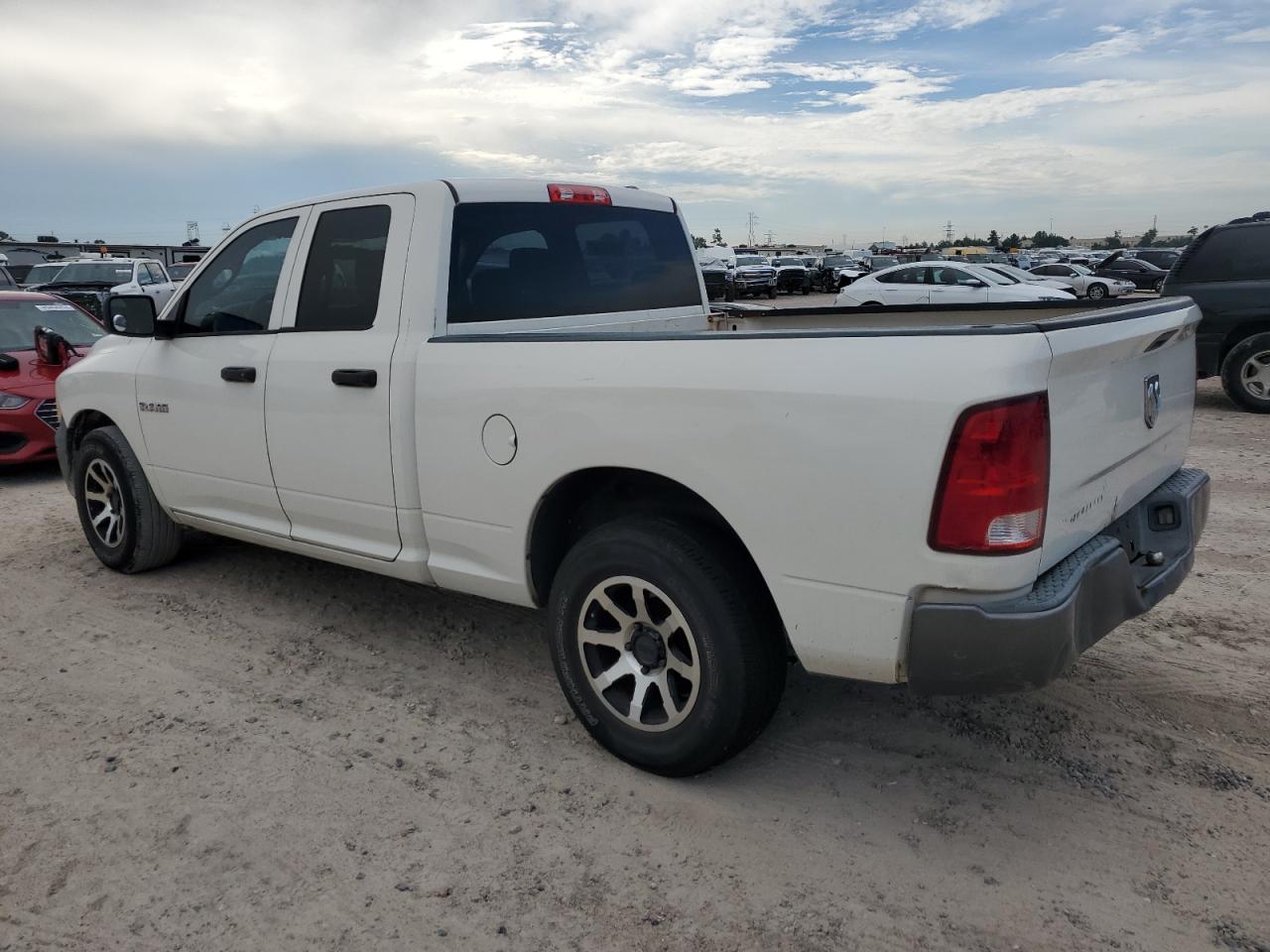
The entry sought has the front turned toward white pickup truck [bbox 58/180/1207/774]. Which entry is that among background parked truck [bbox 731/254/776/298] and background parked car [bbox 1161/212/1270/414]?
background parked truck [bbox 731/254/776/298]

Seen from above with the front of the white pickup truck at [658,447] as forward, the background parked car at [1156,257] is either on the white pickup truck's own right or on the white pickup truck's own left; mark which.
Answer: on the white pickup truck's own right

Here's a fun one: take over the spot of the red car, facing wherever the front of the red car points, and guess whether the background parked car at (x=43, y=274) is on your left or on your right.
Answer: on your left

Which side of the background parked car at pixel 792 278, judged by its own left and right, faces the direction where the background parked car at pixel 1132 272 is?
left

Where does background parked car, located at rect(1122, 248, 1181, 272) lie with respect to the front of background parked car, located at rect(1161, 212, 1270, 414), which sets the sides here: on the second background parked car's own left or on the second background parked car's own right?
on the second background parked car's own left

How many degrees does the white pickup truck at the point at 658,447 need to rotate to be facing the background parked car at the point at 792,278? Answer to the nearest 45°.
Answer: approximately 45° to its right

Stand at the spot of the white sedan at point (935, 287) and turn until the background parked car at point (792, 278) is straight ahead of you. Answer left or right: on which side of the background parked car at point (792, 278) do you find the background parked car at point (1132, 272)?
right

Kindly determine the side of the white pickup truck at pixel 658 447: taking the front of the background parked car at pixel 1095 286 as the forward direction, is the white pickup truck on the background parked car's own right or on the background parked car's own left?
on the background parked car's own right

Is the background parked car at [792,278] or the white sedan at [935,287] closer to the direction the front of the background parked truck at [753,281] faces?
the white sedan

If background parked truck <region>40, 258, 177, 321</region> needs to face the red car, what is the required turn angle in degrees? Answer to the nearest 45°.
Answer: approximately 45° to its left

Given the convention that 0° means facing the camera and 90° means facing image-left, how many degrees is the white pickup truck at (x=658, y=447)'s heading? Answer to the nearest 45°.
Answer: approximately 135°
